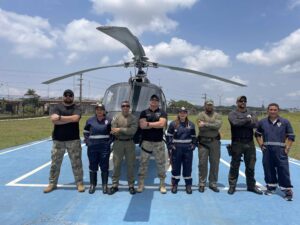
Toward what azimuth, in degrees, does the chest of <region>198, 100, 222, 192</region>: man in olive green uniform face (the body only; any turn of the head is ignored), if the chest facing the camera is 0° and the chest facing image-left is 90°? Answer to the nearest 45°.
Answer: approximately 0°

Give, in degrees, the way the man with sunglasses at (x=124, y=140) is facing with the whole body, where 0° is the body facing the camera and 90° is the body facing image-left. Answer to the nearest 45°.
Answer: approximately 0°

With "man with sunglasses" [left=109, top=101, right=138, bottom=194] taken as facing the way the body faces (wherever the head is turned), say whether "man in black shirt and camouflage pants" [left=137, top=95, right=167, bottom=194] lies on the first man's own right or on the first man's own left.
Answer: on the first man's own left

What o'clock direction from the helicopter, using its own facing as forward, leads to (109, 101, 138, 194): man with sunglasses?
The man with sunglasses is roughly at 12 o'clock from the helicopter.

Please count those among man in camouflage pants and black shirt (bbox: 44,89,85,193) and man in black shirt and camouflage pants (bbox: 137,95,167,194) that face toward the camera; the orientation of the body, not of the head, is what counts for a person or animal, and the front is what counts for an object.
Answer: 2

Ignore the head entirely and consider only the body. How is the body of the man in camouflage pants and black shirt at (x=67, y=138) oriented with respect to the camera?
toward the camera

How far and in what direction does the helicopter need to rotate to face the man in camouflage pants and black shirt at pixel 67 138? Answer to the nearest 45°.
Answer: approximately 45° to its right

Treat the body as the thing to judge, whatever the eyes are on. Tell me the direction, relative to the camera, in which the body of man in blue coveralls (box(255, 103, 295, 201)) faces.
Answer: toward the camera

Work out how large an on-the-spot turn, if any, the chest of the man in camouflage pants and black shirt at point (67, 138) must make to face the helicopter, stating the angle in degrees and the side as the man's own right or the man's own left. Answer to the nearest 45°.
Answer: approximately 135° to the man's own left

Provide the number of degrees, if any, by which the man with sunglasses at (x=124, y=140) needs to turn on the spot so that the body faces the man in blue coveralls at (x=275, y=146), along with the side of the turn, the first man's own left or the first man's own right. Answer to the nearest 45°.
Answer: approximately 90° to the first man's own left

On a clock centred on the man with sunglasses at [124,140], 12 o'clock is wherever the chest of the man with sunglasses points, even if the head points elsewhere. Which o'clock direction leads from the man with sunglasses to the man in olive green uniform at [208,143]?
The man in olive green uniform is roughly at 9 o'clock from the man with sunglasses.
